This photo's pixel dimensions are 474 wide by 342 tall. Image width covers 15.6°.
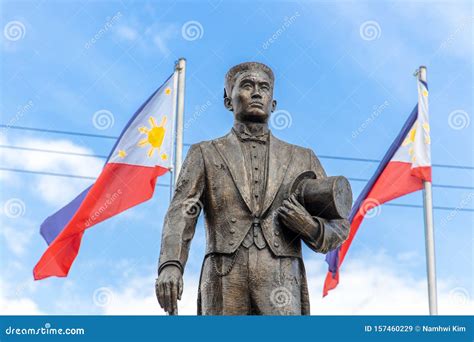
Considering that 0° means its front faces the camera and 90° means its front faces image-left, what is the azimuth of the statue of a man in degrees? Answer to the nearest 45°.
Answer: approximately 0°

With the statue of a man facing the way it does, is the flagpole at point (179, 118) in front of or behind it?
behind
